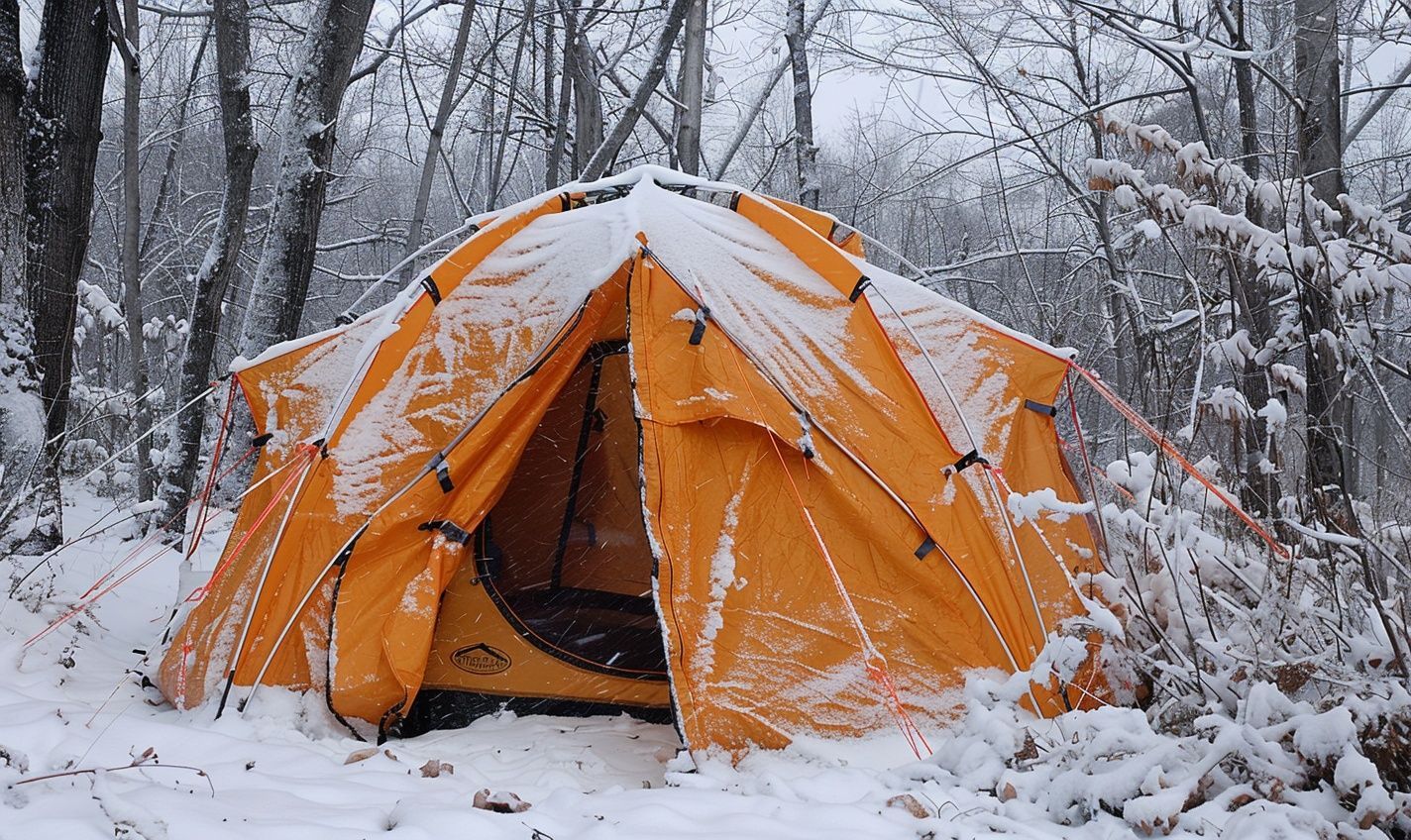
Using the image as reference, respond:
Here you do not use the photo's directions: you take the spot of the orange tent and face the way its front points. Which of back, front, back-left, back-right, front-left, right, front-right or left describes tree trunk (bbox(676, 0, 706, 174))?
back

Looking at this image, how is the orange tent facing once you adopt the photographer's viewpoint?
facing the viewer

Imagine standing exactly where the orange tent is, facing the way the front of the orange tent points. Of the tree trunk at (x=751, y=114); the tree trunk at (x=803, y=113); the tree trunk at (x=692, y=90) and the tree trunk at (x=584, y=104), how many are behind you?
4

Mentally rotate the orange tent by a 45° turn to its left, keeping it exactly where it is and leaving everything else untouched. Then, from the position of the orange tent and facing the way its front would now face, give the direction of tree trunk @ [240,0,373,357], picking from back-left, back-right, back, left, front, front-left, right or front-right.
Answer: back

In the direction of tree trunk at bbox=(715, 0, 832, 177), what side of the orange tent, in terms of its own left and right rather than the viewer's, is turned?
back

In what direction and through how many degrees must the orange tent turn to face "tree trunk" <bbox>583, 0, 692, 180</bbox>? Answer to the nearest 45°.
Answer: approximately 180°

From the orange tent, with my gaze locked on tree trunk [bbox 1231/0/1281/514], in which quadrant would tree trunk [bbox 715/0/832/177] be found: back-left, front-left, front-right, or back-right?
front-left
